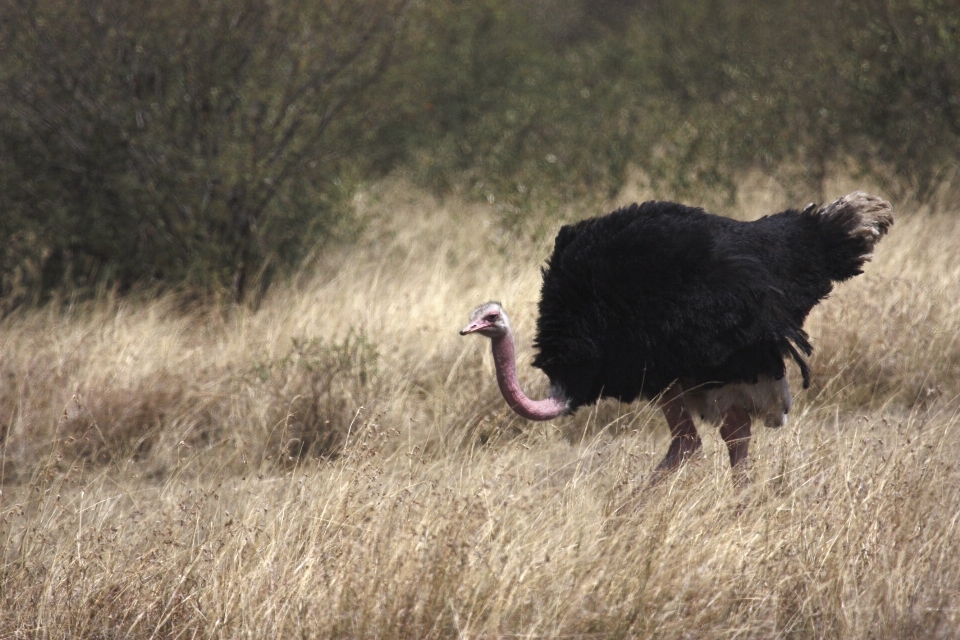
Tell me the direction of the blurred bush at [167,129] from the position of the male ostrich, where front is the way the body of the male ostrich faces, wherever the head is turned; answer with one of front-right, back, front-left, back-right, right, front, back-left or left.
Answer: front-right

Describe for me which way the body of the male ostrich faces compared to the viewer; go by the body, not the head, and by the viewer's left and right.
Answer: facing to the left of the viewer
